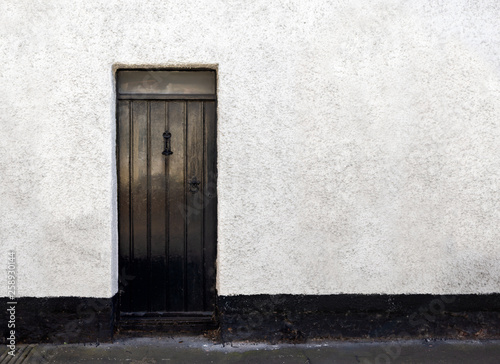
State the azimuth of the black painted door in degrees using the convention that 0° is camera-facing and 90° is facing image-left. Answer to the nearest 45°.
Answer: approximately 0°
